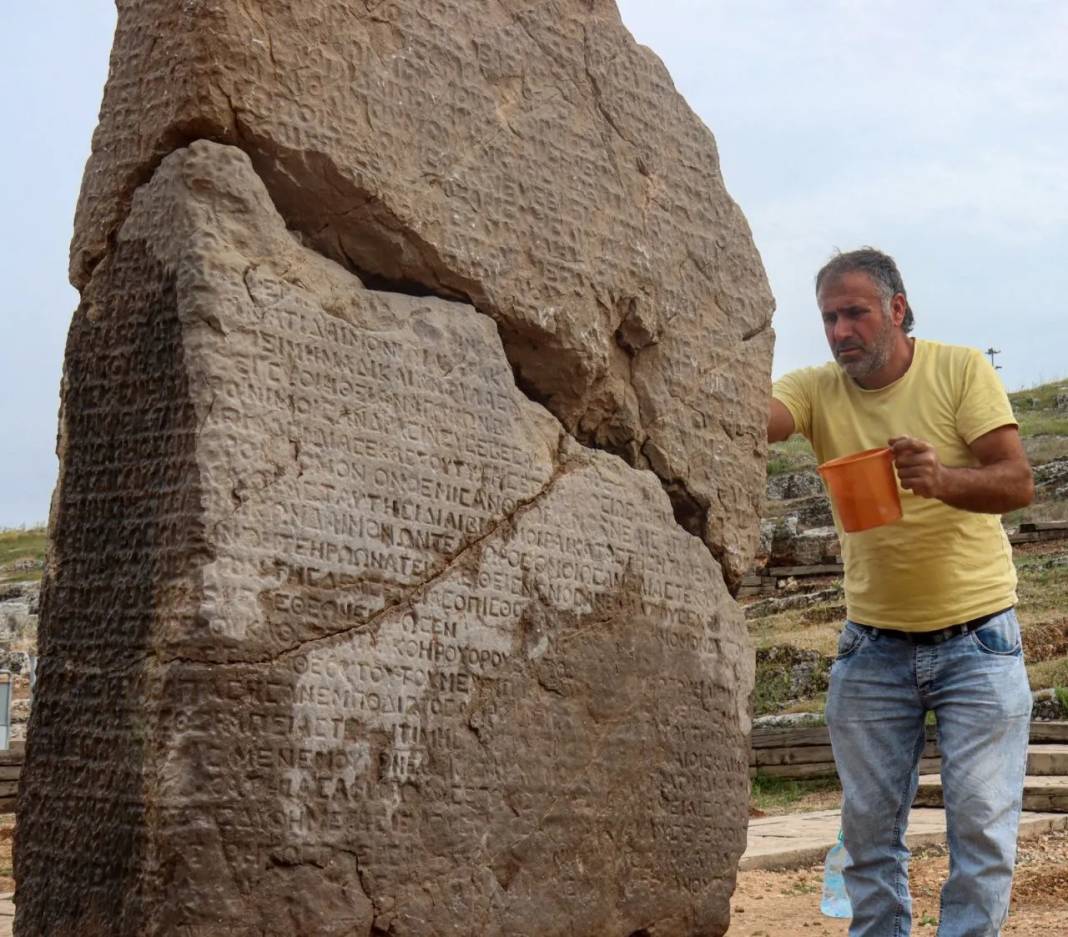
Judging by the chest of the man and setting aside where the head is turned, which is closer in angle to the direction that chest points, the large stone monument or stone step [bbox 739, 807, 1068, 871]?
the large stone monument

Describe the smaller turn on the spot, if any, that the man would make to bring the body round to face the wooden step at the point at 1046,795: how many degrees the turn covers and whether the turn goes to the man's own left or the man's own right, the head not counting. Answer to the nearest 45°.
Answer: approximately 180°

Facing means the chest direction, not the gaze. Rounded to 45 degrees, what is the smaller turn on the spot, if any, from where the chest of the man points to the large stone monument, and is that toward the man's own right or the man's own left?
approximately 45° to the man's own right

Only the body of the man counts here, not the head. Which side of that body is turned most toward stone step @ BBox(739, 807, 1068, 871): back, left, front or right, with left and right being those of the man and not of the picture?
back

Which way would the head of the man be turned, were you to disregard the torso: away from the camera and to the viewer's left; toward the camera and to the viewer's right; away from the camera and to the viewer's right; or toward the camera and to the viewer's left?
toward the camera and to the viewer's left

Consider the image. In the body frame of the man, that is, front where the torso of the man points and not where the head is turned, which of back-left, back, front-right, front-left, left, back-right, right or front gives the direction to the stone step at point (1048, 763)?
back

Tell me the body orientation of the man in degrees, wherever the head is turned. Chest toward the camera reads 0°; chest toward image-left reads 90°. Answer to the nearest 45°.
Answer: approximately 0°
